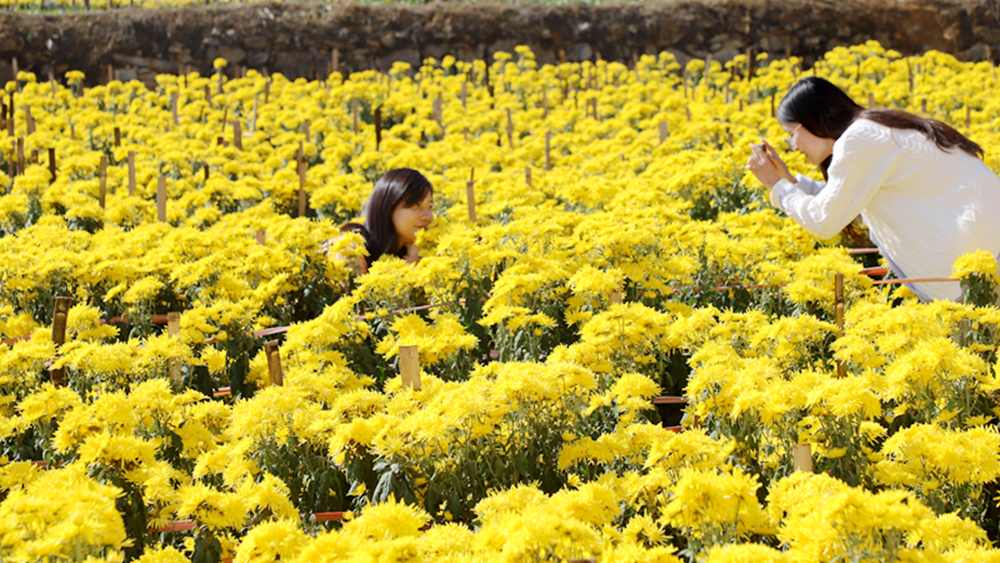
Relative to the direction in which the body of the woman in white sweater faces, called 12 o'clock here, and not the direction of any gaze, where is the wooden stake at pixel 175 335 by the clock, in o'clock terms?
The wooden stake is roughly at 11 o'clock from the woman in white sweater.

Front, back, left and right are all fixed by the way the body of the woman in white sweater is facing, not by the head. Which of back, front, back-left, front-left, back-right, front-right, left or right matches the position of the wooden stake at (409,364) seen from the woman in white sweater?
front-left

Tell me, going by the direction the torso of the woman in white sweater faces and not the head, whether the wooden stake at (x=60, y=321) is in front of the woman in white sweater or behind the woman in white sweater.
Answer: in front

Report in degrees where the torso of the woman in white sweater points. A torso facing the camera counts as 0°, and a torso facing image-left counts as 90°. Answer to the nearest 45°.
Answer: approximately 90°

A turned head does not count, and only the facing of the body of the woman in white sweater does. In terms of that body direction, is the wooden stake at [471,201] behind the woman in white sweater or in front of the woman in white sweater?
in front

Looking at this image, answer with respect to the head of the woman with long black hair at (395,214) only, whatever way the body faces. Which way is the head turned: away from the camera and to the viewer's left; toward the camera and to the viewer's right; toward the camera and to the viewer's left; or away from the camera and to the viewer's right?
toward the camera and to the viewer's right

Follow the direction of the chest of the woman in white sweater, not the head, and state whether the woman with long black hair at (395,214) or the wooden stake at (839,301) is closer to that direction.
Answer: the woman with long black hair

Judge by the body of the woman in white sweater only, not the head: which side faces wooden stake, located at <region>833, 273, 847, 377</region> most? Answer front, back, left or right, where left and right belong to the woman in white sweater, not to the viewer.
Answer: left

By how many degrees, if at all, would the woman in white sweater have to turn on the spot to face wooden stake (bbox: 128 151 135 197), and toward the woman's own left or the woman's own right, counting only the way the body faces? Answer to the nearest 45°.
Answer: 0° — they already face it
